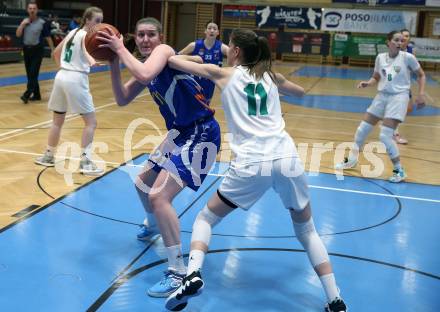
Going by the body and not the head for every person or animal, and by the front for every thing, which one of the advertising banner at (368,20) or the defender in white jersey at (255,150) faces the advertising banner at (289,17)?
the defender in white jersey

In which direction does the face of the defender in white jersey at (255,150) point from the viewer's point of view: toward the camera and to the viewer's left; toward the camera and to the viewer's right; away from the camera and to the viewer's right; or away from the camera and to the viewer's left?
away from the camera and to the viewer's left

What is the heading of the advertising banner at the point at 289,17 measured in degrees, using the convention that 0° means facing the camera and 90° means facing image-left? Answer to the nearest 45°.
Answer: approximately 0°

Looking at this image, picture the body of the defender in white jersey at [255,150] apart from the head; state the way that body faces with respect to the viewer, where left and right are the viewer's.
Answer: facing away from the viewer

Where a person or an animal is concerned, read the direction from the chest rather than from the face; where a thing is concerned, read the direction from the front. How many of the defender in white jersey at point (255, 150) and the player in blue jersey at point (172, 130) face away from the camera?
1

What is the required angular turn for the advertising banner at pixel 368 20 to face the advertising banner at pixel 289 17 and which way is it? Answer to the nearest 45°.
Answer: approximately 90° to its right

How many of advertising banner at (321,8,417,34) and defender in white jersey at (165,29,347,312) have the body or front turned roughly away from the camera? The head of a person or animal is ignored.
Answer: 1

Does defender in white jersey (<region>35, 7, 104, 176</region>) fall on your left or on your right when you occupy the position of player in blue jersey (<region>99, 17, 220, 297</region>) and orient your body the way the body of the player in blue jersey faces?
on your right
